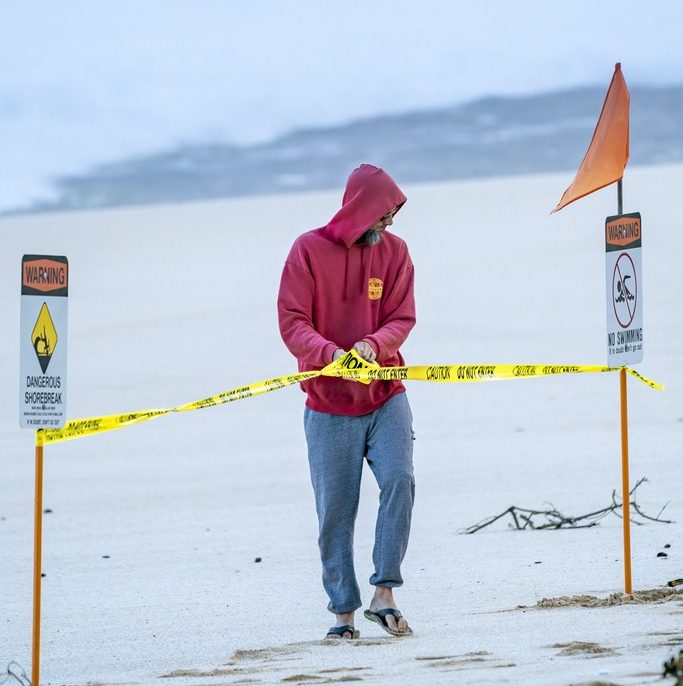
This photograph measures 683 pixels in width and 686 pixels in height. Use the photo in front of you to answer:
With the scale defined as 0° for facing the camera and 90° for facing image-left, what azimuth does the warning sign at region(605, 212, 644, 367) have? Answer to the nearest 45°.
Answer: approximately 315°

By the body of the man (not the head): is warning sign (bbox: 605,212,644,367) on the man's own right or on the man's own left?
on the man's own left

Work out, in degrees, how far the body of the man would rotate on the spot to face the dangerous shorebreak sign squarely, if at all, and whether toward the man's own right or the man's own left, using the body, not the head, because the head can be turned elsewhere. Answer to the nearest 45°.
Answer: approximately 45° to the man's own right

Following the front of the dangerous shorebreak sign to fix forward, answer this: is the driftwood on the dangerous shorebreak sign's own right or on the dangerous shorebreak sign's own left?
on the dangerous shorebreak sign's own left

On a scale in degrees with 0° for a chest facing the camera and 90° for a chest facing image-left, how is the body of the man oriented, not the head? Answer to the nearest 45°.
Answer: approximately 0°

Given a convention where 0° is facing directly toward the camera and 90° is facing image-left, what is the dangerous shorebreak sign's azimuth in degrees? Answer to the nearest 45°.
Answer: approximately 315°

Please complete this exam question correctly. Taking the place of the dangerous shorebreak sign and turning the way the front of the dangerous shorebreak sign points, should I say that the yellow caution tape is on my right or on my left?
on my left
